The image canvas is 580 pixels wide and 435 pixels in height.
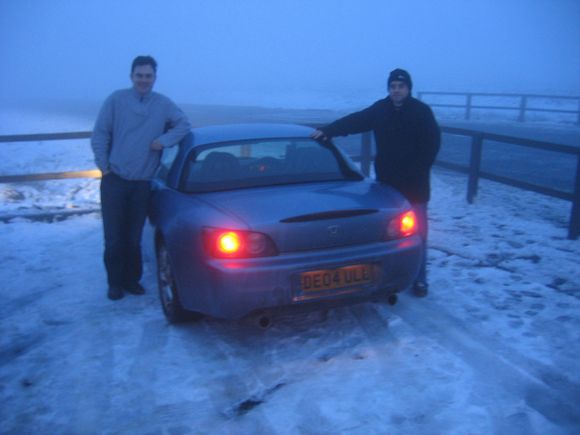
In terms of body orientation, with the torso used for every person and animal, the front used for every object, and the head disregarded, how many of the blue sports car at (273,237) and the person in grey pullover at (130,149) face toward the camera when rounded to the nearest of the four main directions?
1

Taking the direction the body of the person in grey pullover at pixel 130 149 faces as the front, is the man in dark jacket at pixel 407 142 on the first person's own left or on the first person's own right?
on the first person's own left

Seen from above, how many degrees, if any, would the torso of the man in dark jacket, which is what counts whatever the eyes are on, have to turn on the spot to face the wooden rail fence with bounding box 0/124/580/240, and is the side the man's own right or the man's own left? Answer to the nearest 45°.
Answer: approximately 180°

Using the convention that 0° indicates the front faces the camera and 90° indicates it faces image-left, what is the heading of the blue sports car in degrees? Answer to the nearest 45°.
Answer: approximately 135°

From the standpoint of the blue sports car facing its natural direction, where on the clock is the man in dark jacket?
The man in dark jacket is roughly at 3 o'clock from the blue sports car.

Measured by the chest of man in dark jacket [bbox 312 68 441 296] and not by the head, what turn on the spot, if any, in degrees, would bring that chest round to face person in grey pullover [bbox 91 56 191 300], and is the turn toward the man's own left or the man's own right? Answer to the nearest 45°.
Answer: approximately 90° to the man's own right
